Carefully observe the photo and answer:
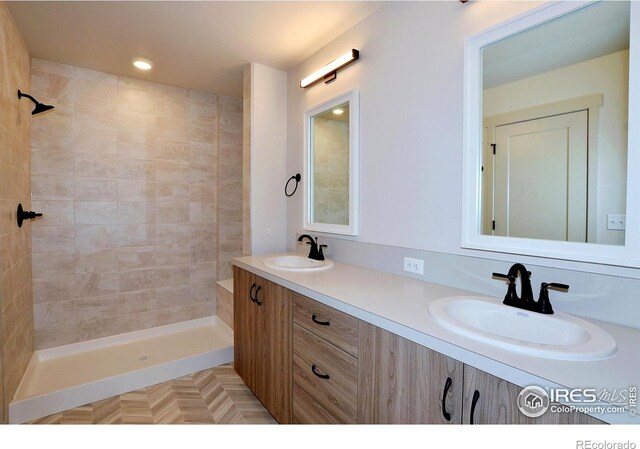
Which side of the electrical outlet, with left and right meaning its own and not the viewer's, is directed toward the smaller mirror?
right

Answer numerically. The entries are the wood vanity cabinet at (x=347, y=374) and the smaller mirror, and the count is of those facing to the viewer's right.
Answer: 0

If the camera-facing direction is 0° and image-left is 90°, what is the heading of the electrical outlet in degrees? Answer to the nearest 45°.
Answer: approximately 45°

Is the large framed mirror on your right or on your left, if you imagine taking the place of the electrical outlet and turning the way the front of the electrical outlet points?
on your left

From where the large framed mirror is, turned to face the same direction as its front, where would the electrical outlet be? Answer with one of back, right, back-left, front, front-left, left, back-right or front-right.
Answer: front-right

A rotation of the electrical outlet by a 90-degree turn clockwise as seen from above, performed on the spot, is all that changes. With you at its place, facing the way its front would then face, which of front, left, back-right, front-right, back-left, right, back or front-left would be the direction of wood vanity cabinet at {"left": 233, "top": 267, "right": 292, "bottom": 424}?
front-left

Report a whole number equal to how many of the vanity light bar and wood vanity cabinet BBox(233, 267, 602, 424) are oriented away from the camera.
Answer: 0

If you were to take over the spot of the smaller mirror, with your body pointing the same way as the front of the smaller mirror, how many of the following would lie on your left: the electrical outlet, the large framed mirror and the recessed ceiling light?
2

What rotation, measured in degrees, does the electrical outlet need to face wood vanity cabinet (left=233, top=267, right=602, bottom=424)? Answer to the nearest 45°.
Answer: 0° — it already faces it

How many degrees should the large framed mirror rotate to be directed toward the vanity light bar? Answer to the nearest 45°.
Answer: approximately 45° to its right

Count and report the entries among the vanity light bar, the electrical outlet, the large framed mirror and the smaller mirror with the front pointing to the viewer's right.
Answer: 0

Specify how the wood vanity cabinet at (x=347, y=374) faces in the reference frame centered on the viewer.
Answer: facing the viewer and to the left of the viewer

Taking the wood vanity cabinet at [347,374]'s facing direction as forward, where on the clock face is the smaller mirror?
The smaller mirror is roughly at 4 o'clock from the wood vanity cabinet.
